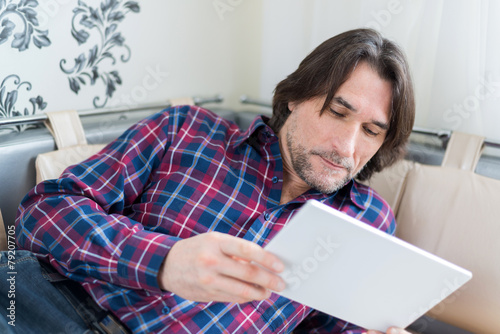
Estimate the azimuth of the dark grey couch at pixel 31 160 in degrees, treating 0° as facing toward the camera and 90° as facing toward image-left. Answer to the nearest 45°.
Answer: approximately 0°
